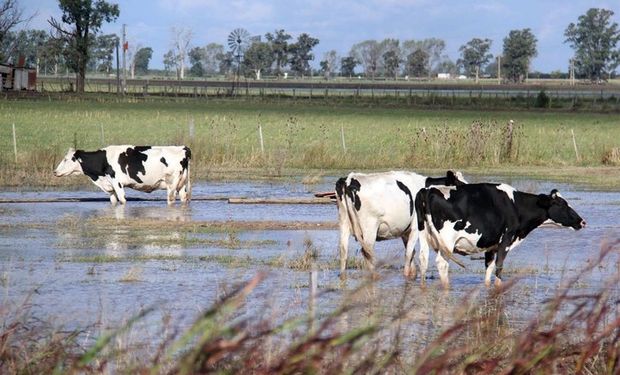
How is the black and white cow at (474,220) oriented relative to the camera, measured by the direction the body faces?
to the viewer's right

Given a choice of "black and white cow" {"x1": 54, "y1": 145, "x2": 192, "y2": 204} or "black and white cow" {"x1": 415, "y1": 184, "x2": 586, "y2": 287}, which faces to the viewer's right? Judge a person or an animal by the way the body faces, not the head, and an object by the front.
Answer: "black and white cow" {"x1": 415, "y1": 184, "x2": 586, "y2": 287}

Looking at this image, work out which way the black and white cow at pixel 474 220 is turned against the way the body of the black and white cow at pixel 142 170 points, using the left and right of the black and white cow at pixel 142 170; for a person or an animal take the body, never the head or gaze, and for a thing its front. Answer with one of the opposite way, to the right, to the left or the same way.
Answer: the opposite way

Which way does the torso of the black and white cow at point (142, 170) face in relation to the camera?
to the viewer's left

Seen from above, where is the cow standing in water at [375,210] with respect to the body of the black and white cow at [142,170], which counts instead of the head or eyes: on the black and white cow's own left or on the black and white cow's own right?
on the black and white cow's own left

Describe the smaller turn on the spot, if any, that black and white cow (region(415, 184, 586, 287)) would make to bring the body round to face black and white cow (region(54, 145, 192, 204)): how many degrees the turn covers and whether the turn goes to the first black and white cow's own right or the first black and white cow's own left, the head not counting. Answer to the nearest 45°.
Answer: approximately 135° to the first black and white cow's own left

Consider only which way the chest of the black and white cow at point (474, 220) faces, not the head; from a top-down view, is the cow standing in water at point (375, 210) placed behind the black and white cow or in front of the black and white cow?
behind

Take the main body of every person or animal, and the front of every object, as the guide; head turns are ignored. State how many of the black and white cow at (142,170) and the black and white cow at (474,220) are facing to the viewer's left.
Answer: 1
